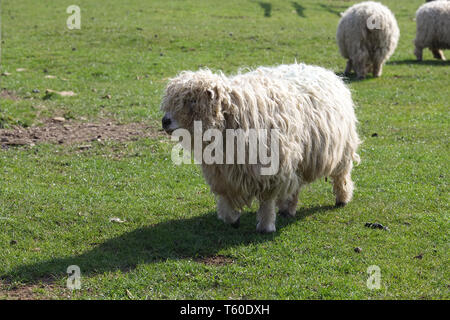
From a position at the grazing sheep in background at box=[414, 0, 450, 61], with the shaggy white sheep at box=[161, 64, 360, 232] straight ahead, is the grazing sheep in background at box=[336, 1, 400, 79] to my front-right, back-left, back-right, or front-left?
front-right

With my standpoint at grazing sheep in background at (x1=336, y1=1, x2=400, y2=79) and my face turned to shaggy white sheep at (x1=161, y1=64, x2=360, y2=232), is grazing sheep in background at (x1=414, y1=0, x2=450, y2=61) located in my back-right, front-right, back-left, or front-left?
back-left

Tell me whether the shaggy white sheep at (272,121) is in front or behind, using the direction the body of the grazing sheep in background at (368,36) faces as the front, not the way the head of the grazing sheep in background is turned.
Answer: behind

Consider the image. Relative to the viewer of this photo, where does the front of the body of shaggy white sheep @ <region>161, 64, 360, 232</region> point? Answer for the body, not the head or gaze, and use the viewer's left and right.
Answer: facing the viewer and to the left of the viewer

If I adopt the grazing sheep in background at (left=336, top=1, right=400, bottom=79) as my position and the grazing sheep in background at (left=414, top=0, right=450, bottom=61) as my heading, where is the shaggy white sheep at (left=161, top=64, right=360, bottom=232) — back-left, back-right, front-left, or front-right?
back-right

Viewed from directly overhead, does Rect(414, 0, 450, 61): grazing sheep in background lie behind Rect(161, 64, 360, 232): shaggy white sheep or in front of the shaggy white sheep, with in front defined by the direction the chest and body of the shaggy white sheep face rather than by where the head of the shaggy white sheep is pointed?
behind

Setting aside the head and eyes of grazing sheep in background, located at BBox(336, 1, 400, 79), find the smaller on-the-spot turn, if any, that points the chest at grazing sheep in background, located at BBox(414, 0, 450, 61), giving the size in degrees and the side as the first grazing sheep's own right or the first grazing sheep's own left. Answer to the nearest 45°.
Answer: approximately 45° to the first grazing sheep's own right

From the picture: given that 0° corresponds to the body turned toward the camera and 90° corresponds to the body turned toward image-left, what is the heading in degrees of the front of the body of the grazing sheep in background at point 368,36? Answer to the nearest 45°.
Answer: approximately 180°

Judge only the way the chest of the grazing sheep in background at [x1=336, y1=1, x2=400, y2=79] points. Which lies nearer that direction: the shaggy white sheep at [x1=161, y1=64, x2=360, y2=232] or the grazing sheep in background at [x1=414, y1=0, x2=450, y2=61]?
the grazing sheep in background

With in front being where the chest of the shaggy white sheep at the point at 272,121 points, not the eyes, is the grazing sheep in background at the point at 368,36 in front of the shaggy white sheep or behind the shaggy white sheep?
behind
